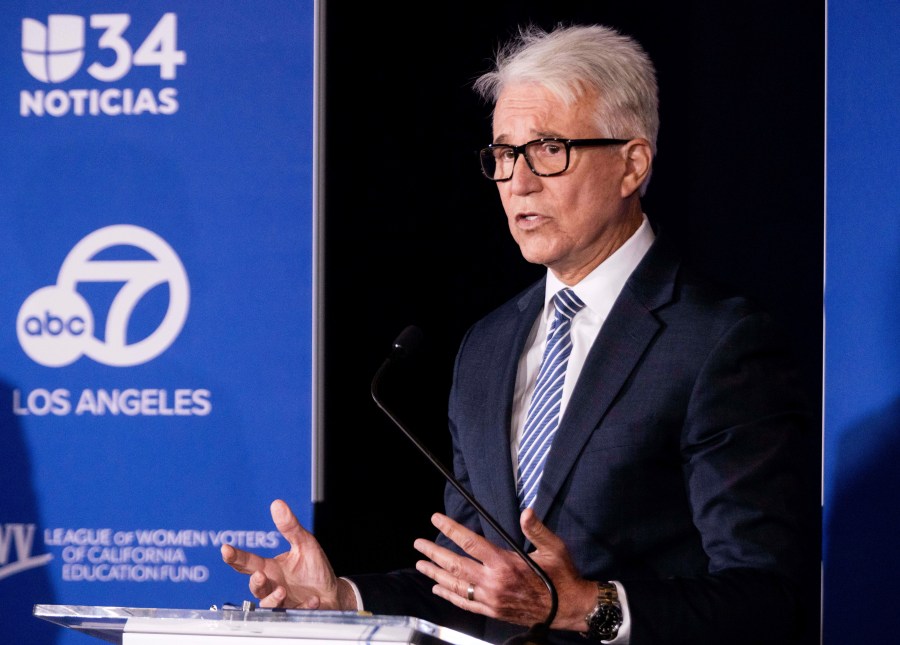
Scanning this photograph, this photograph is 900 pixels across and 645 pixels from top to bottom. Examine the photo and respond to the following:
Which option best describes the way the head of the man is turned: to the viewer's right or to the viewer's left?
to the viewer's left

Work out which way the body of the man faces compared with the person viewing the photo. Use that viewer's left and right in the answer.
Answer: facing the viewer and to the left of the viewer
